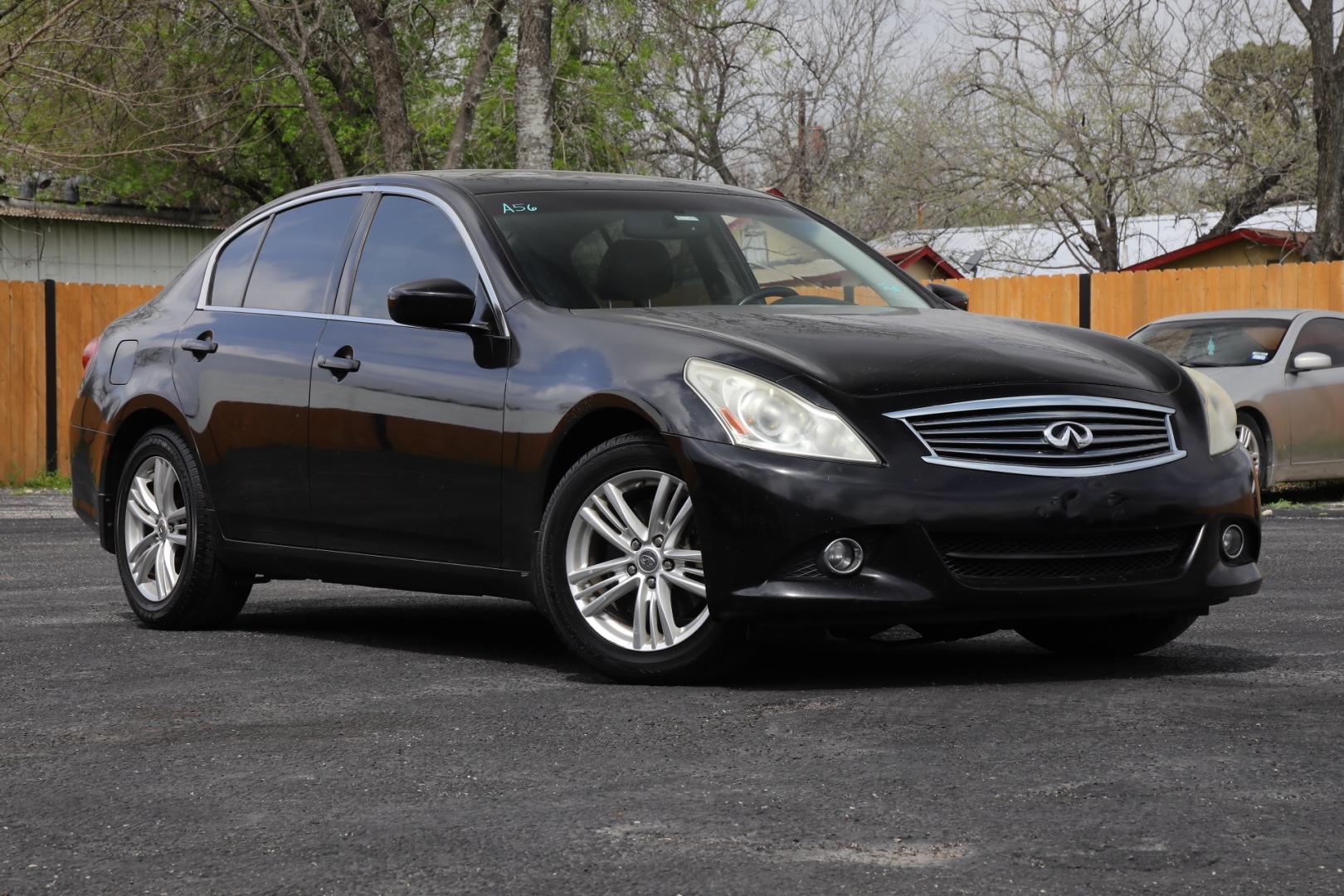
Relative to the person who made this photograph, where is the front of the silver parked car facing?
facing the viewer and to the left of the viewer

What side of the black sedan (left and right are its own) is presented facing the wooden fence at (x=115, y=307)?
back

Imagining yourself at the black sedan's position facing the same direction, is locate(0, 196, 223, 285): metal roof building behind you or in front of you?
behind

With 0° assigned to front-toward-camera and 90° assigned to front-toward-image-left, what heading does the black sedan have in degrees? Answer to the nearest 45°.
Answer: approximately 315°

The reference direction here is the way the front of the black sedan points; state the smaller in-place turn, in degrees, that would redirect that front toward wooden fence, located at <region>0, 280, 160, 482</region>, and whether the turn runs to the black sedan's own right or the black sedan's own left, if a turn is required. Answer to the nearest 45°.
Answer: approximately 180°

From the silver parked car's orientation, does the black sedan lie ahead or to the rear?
ahead

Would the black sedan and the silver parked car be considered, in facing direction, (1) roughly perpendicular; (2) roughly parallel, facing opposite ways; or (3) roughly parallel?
roughly perpendicular

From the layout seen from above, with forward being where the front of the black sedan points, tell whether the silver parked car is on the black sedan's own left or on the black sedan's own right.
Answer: on the black sedan's own left

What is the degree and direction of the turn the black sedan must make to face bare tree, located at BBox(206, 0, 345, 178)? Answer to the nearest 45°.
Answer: approximately 135° to its left

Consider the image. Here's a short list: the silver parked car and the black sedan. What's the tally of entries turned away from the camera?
0

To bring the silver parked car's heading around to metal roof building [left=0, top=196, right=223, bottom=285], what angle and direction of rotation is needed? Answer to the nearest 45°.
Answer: approximately 90° to its right
